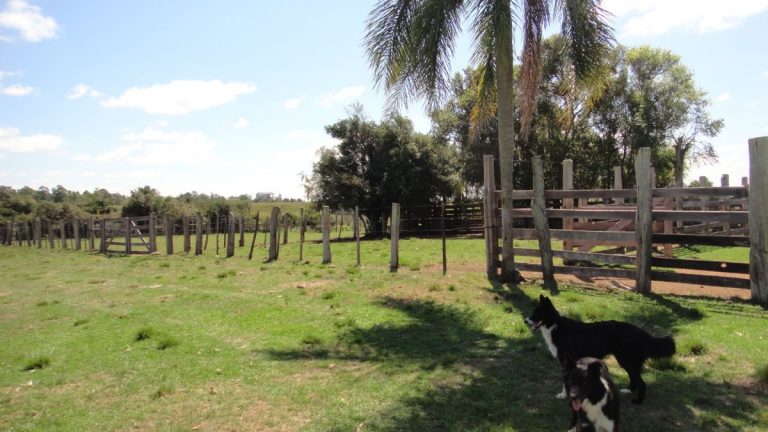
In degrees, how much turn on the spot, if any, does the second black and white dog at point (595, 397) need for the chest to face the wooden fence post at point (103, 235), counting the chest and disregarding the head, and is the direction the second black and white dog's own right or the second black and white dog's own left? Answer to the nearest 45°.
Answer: approximately 90° to the second black and white dog's own right

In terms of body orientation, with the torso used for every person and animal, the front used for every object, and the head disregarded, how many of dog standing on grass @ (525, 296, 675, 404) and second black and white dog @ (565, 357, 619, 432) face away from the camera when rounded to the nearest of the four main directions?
0

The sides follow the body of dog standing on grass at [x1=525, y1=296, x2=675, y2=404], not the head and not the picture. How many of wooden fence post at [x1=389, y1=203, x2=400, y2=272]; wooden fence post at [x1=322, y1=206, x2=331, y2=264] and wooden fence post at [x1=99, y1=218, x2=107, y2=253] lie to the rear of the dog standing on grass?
0

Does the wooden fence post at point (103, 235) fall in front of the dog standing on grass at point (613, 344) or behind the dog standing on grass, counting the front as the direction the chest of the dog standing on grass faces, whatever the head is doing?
in front

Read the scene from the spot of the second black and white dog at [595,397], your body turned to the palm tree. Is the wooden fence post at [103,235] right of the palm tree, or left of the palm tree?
left

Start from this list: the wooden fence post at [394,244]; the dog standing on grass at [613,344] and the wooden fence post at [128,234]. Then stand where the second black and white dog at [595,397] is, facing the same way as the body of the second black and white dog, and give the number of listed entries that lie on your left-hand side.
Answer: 0

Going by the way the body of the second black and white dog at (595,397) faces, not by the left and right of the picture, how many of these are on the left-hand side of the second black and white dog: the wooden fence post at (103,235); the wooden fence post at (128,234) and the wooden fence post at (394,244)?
0

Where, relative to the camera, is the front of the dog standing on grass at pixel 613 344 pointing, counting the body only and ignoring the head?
to the viewer's left

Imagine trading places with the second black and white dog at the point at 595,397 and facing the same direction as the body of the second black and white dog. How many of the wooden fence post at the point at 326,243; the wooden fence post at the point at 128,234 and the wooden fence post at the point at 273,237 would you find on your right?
3

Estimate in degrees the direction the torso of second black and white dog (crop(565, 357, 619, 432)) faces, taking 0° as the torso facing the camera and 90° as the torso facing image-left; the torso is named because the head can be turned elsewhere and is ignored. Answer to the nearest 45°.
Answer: approximately 45°

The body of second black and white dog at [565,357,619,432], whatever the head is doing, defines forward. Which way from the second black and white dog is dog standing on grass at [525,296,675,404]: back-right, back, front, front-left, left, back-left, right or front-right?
back-right

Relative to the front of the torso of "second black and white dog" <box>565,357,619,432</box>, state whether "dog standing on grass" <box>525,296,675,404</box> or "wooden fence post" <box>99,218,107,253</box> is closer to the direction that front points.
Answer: the wooden fence post

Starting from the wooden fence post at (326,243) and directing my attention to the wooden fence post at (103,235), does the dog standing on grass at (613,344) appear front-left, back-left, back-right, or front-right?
back-left

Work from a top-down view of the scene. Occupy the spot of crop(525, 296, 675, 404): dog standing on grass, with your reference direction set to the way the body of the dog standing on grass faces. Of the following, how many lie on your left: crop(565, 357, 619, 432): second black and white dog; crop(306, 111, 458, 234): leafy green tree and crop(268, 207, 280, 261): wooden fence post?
1

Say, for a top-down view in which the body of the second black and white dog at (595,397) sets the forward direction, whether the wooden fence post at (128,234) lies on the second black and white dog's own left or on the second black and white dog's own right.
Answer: on the second black and white dog's own right

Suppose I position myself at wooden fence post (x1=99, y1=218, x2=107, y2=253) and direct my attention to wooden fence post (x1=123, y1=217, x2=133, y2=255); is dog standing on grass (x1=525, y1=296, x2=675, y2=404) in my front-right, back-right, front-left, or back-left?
front-right
